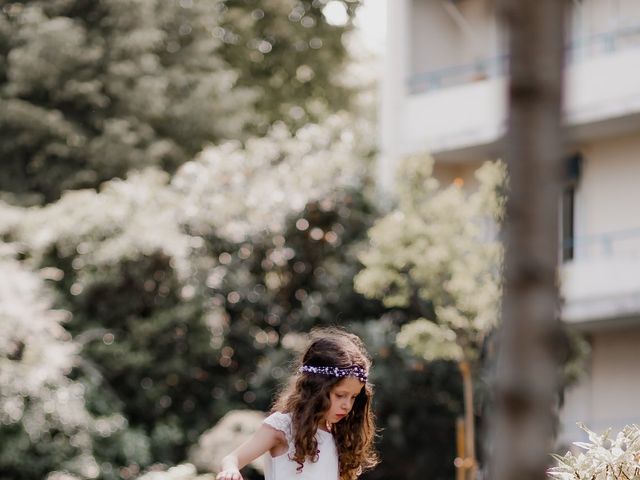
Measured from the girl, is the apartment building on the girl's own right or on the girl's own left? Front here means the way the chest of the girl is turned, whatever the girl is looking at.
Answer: on the girl's own left

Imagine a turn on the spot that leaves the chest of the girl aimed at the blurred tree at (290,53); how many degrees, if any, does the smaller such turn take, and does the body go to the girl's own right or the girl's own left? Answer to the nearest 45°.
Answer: approximately 135° to the girl's own left

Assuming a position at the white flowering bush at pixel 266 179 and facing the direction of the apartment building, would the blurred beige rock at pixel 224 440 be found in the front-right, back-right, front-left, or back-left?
back-right

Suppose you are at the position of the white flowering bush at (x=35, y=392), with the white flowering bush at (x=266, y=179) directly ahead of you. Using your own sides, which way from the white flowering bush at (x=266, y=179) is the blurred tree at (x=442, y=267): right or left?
right

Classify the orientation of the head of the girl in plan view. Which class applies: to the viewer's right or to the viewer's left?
to the viewer's right

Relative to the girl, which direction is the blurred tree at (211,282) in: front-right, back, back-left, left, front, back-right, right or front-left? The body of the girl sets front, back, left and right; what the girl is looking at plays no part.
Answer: back-left

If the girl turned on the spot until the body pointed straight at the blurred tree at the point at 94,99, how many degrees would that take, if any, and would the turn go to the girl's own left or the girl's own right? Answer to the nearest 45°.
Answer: approximately 135° to the girl's own left

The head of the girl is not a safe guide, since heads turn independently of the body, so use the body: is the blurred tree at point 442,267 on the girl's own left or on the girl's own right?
on the girl's own left

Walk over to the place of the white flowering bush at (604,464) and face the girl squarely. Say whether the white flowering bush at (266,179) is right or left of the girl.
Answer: right
